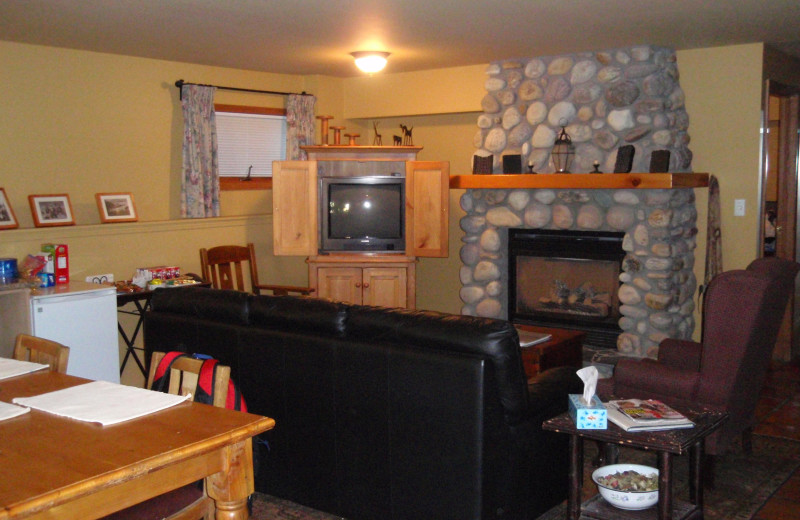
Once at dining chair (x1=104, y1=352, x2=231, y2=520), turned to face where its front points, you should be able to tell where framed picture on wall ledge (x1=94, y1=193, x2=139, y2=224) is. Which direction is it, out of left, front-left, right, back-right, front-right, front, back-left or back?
back-right

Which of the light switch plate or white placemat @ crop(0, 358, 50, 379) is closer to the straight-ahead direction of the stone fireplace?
the white placemat

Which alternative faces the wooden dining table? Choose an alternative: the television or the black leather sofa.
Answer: the television

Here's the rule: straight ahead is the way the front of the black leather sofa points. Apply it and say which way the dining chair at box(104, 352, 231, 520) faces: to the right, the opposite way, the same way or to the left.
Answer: the opposite way

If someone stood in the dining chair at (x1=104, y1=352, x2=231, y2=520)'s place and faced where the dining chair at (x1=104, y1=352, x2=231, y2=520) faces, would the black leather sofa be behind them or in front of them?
behind

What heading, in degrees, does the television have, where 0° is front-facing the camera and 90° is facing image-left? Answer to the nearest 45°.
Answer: approximately 0°

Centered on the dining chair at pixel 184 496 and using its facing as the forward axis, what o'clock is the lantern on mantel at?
The lantern on mantel is roughly at 6 o'clock from the dining chair.

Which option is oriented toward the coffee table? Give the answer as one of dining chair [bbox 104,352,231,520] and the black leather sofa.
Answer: the black leather sofa

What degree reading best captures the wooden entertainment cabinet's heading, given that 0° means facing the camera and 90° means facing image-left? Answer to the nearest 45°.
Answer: approximately 0°

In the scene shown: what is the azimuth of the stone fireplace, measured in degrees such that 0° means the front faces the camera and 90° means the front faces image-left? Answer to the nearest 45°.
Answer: approximately 45°

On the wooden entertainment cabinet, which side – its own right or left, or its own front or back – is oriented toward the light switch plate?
left
